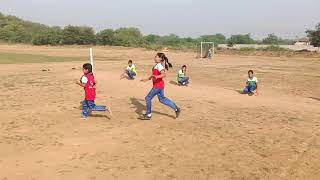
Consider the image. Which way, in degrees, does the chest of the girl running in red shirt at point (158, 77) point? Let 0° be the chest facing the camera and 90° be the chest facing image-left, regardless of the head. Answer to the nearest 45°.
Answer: approximately 90°

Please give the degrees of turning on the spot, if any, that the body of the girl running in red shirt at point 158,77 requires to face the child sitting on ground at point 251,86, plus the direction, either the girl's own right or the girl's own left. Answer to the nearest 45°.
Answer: approximately 135° to the girl's own right
